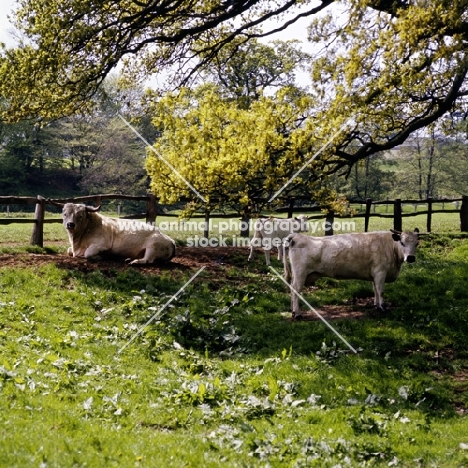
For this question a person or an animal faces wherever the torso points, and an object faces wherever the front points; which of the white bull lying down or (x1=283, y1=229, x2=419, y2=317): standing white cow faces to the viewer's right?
the standing white cow

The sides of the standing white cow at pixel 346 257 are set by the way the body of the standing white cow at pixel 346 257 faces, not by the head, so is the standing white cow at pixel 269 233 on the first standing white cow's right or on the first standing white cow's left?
on the first standing white cow's left

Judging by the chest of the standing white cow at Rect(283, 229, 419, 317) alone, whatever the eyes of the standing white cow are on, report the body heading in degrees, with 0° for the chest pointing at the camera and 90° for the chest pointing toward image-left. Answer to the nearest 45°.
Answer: approximately 270°

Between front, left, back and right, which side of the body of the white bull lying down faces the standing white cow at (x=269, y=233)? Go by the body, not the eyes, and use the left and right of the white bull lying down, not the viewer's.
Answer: back

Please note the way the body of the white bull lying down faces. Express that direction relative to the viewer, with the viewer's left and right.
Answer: facing to the left of the viewer
